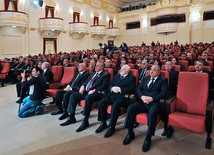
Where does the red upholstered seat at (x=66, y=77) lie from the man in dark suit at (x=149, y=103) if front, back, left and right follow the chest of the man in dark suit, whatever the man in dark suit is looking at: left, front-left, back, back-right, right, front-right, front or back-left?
right

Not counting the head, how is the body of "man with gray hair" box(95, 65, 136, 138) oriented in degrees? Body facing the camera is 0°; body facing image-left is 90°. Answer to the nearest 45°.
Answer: approximately 45°

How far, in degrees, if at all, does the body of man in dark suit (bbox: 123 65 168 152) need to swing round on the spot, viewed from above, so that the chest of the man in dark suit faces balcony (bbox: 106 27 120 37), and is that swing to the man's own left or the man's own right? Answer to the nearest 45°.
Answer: approximately 135° to the man's own right

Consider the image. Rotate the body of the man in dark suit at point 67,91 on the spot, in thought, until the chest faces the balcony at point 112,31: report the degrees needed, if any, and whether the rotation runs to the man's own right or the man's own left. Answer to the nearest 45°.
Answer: approximately 135° to the man's own right

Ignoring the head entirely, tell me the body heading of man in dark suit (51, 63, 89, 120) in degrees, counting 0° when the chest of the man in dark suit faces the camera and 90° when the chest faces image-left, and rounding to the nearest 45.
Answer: approximately 45°

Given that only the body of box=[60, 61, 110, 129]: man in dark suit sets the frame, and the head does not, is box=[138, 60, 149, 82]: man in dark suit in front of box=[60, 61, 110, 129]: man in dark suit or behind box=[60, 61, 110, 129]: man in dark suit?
behind

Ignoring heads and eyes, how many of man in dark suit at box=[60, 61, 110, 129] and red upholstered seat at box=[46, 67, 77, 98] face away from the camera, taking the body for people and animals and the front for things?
0

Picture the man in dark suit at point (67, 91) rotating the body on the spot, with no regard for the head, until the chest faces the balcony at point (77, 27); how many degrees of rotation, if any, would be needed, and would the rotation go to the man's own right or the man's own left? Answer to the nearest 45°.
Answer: approximately 135° to the man's own right
